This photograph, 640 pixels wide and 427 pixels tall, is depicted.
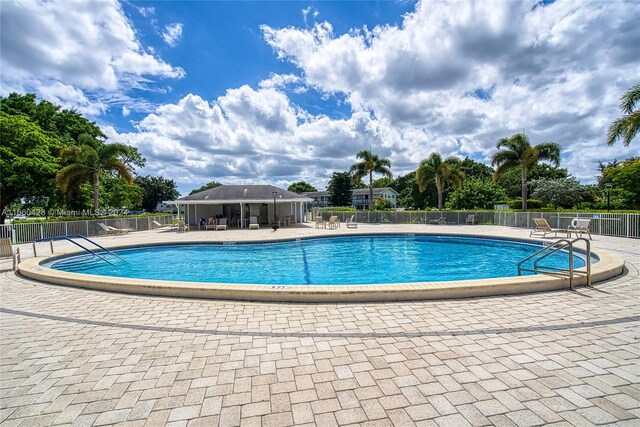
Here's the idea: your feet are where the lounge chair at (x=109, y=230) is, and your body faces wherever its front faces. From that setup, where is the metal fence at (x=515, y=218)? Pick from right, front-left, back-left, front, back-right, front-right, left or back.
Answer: front-right

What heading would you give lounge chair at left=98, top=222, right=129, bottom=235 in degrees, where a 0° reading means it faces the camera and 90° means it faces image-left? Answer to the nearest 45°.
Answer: approximately 270°

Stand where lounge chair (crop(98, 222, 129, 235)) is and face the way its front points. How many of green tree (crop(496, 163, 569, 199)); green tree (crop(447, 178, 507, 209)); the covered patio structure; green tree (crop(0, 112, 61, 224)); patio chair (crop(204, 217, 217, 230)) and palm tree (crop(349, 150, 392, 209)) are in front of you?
5

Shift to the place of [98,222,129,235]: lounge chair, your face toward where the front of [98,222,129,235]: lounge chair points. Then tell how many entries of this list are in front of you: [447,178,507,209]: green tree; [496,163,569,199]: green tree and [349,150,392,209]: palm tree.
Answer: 3

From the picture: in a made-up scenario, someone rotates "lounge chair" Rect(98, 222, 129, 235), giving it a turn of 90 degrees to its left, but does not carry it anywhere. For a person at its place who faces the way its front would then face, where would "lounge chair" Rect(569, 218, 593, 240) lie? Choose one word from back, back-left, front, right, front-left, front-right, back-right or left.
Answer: back-right

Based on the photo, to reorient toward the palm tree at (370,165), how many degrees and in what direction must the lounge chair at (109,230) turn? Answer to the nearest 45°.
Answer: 0° — it already faces it

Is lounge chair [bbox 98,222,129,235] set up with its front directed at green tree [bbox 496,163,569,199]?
yes

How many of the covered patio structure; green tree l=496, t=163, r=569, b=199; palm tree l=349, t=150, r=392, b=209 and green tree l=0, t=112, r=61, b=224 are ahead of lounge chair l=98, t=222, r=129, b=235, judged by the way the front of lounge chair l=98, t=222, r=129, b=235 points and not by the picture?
3

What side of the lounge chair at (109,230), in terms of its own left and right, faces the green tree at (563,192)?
front

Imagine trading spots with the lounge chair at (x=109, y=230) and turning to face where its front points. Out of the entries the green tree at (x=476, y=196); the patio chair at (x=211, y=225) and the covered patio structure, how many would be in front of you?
3
